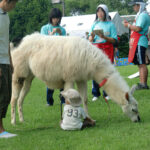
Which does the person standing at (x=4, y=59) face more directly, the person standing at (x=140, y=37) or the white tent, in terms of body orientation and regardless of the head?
the person standing

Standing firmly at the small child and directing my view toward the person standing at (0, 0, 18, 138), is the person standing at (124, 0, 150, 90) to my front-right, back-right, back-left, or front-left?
back-right

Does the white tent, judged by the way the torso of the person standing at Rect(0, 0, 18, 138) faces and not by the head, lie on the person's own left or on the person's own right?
on the person's own left

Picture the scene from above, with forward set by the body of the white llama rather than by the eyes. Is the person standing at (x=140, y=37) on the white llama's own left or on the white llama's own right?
on the white llama's own left

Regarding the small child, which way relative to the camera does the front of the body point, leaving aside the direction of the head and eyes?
away from the camera

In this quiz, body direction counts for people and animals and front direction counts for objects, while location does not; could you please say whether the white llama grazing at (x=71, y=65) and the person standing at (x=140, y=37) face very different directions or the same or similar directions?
very different directions

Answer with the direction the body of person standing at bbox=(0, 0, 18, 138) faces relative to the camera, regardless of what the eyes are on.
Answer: to the viewer's right

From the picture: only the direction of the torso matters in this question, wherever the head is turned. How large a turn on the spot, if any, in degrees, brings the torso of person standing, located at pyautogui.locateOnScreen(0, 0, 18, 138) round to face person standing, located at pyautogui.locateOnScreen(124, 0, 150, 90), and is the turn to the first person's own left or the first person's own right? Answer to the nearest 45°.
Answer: approximately 45° to the first person's own left

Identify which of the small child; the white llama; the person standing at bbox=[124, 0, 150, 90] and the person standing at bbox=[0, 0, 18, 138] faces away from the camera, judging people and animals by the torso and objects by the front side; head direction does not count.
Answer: the small child

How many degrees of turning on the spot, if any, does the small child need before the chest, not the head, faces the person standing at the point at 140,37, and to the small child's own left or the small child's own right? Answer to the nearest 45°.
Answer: approximately 45° to the small child's own right

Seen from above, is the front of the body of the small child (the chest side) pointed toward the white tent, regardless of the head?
yes
